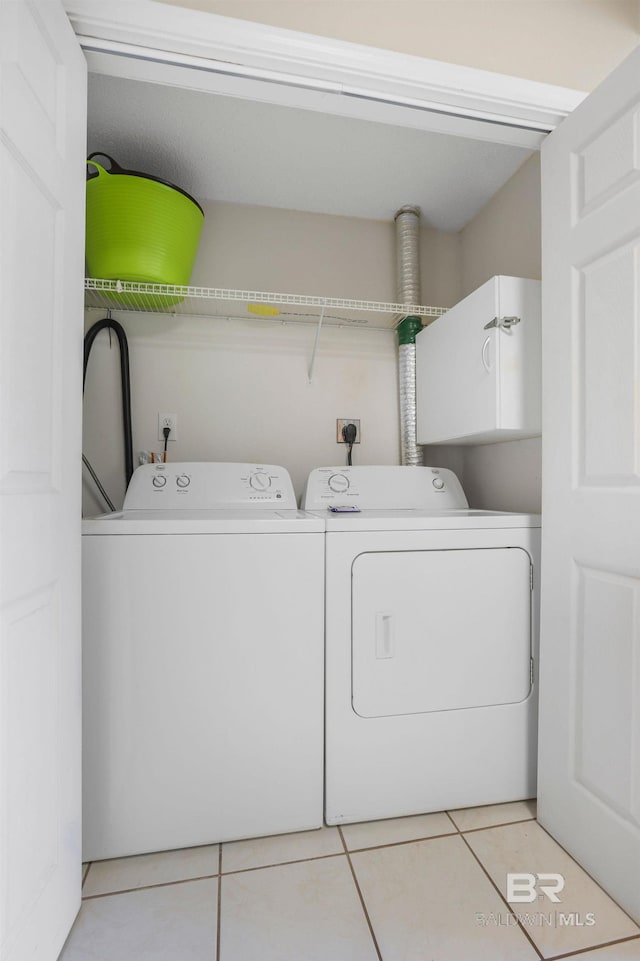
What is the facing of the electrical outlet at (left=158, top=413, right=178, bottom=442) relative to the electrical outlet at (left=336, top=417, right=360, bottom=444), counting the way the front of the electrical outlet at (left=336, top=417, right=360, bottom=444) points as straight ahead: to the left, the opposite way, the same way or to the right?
the same way

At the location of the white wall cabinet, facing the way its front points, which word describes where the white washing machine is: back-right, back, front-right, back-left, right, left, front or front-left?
front

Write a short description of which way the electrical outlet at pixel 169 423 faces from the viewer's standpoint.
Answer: facing the viewer

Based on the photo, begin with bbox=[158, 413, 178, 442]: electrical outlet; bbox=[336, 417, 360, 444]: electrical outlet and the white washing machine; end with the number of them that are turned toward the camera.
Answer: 3

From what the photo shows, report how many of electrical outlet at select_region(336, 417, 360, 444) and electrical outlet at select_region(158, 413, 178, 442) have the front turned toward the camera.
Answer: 2

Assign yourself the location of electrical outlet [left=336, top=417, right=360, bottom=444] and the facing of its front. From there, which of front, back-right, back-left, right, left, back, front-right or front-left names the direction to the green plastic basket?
front-right

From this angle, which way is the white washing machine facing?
toward the camera
